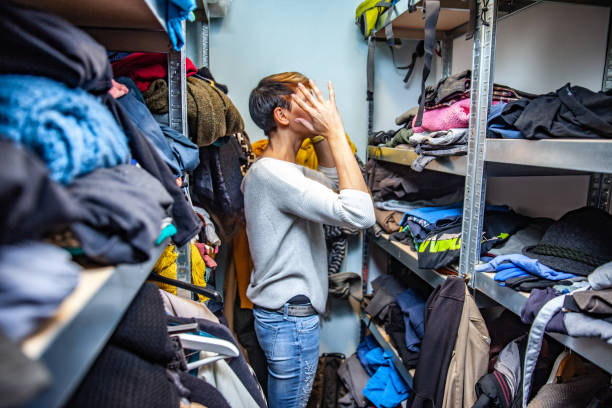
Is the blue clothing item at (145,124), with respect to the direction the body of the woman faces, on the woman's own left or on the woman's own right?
on the woman's own right

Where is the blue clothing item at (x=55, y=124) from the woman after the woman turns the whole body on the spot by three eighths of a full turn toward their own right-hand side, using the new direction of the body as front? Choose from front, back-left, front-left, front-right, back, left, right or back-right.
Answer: front-left

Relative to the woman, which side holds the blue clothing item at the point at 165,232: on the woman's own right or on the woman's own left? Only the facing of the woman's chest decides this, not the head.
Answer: on the woman's own right

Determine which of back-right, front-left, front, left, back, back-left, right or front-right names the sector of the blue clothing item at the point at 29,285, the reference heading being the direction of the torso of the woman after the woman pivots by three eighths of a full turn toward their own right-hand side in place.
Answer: front-left

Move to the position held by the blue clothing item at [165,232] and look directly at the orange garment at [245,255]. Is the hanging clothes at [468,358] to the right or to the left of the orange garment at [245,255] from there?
right

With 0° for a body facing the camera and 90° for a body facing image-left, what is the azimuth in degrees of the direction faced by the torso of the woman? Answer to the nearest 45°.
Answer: approximately 270°
